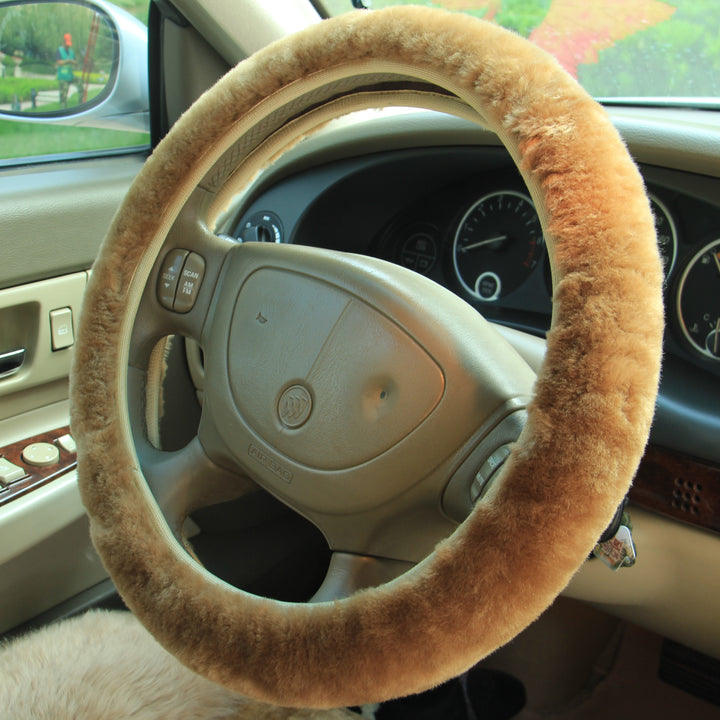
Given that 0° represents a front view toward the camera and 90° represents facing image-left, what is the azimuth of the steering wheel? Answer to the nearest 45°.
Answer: approximately 45°

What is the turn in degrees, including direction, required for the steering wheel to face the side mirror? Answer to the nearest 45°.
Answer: approximately 90° to its right
